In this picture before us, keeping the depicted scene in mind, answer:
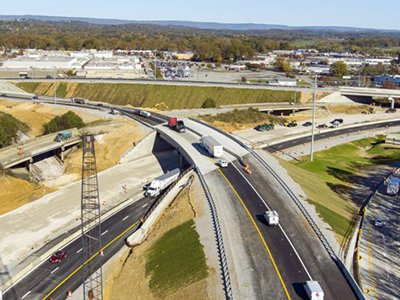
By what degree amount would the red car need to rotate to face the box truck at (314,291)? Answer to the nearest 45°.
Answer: approximately 90° to its left

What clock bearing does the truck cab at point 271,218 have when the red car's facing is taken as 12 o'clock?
The truck cab is roughly at 8 o'clock from the red car.

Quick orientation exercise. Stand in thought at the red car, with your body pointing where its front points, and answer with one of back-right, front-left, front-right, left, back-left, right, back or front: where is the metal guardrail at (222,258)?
left

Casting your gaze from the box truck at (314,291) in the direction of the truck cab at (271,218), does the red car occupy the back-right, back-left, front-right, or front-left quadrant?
front-left

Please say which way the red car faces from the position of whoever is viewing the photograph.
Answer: facing the viewer and to the left of the viewer
